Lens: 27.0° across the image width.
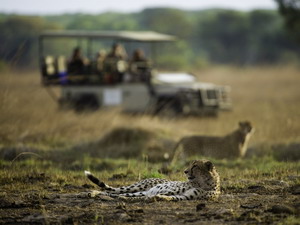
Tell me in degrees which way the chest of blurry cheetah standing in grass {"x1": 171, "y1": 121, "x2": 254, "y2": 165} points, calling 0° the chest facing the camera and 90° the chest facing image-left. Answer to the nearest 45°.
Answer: approximately 270°

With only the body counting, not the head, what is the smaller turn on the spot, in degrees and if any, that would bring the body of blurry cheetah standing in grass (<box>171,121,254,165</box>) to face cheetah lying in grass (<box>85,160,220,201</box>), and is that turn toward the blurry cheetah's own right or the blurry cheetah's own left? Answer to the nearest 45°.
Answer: approximately 90° to the blurry cheetah's own right

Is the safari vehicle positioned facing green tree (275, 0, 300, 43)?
no

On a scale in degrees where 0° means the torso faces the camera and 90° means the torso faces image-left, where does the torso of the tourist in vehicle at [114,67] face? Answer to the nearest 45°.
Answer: approximately 315°

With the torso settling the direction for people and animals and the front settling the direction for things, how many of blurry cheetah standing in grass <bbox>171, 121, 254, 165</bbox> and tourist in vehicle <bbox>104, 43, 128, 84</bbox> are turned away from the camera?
0

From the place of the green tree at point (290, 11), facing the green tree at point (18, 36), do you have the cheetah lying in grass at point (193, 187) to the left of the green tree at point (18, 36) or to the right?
left

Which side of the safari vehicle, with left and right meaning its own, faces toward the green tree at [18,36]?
back

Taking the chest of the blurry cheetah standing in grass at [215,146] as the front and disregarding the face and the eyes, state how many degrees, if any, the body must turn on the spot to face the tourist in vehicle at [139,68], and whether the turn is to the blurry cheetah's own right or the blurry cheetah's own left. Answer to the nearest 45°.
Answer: approximately 90° to the blurry cheetah's own left

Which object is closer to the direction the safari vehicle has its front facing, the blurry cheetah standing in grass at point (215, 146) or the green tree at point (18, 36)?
the blurry cheetah standing in grass

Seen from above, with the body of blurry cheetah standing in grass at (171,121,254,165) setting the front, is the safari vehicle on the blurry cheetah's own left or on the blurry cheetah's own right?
on the blurry cheetah's own left

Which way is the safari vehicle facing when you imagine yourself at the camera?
facing the viewer and to the right of the viewer

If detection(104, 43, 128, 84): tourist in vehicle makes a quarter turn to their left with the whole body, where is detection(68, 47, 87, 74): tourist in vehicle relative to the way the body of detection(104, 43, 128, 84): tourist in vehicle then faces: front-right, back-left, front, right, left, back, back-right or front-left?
back-left
